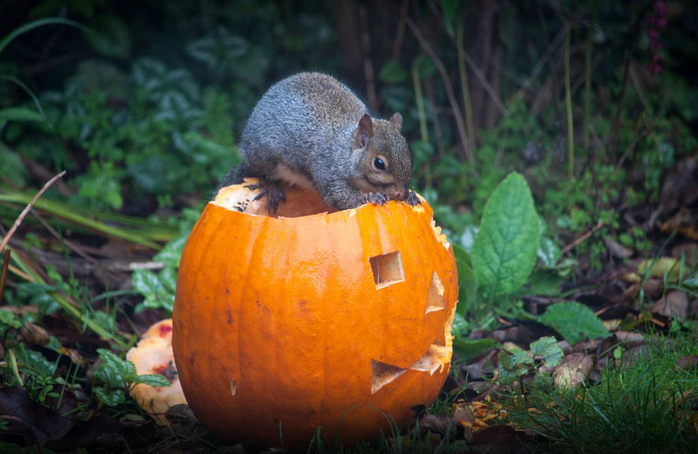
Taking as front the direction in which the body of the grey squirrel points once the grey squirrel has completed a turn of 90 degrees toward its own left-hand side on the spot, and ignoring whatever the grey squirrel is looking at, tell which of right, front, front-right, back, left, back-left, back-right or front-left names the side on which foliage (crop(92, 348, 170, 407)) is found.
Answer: back-left

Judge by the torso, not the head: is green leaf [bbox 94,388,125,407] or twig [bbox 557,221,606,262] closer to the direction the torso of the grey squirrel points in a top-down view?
the twig

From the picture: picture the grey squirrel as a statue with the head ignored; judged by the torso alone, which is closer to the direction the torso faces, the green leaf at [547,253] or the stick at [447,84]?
the green leaf

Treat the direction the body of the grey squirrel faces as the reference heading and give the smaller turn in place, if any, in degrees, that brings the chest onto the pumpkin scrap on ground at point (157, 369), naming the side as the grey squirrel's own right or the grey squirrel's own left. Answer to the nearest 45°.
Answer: approximately 135° to the grey squirrel's own right

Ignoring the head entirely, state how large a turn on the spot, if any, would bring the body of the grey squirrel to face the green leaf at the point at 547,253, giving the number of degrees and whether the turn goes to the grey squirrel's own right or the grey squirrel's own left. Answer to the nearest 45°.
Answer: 0° — it already faces it

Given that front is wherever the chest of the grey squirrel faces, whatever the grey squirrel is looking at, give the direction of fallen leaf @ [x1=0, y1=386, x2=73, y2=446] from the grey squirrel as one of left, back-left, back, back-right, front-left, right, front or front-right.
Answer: back-right

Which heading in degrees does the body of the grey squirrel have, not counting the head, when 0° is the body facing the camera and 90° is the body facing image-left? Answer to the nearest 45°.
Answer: approximately 270°

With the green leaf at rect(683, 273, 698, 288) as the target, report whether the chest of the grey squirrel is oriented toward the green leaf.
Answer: yes
